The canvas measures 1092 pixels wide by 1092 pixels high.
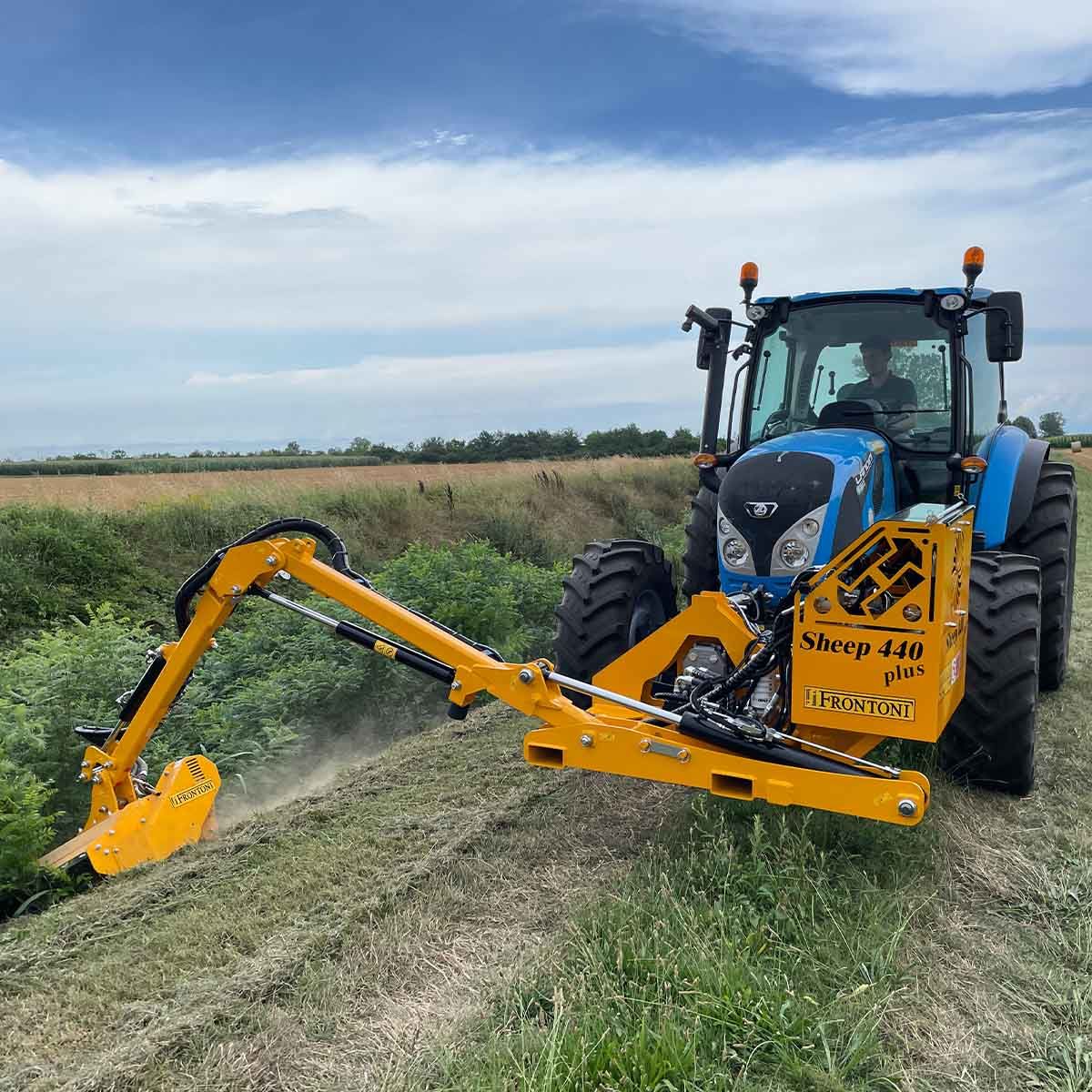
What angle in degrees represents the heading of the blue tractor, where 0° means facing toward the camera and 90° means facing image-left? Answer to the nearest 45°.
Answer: approximately 45°

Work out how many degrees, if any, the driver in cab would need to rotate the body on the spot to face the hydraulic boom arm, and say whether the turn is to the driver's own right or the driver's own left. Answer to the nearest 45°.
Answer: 0° — they already face it

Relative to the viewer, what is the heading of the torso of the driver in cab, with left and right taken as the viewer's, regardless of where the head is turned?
facing the viewer and to the left of the viewer
